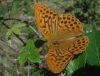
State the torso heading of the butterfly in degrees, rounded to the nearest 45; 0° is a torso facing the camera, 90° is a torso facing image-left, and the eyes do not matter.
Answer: approximately 90°
